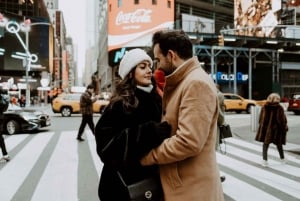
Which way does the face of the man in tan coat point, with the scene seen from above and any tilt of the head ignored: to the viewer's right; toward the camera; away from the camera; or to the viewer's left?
to the viewer's left

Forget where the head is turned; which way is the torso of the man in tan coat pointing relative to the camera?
to the viewer's left

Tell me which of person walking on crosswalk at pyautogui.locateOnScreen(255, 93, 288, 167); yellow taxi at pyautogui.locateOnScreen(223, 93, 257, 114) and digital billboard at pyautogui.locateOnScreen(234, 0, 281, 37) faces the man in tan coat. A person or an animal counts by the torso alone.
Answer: the digital billboard

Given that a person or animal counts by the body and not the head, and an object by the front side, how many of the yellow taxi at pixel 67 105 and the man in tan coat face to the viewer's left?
1

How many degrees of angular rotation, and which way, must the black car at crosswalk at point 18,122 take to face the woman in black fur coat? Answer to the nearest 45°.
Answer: approximately 45° to its right

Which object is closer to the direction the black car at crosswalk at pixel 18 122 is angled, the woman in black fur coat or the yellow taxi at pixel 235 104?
the woman in black fur coat

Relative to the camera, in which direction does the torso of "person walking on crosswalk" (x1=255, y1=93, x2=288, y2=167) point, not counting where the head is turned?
away from the camera
